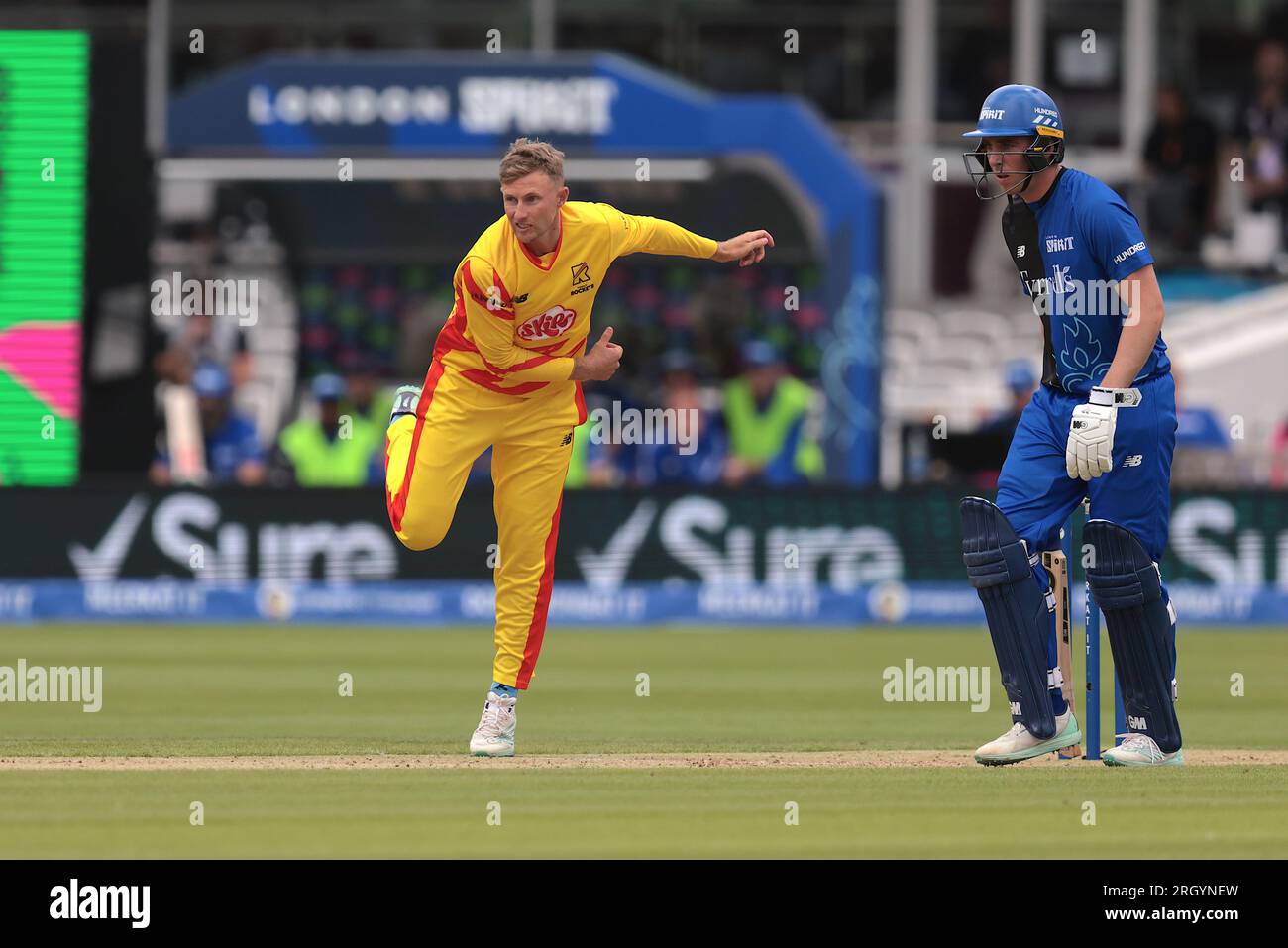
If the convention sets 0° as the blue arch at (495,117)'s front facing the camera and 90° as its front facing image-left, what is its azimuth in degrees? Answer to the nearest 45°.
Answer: approximately 0°

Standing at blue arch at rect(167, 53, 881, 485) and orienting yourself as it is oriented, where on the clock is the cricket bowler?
The cricket bowler is roughly at 12 o'clock from the blue arch.

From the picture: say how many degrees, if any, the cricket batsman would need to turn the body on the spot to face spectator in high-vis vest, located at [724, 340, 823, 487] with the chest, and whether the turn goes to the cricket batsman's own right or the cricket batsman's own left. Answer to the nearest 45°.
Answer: approximately 135° to the cricket batsman's own right

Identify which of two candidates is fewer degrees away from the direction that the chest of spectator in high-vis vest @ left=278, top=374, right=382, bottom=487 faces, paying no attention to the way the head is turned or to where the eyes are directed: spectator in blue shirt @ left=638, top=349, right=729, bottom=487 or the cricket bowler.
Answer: the cricket bowler

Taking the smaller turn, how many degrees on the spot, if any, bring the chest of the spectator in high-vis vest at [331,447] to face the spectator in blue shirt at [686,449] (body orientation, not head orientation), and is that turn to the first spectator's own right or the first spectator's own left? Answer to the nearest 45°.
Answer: approximately 90° to the first spectator's own left

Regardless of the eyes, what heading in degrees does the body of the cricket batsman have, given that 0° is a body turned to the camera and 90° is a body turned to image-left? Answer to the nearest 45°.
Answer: approximately 45°

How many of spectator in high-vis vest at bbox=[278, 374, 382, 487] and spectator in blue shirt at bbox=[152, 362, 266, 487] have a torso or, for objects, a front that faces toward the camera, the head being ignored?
2

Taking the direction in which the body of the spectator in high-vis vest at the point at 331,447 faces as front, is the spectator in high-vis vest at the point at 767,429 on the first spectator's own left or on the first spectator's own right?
on the first spectator's own left

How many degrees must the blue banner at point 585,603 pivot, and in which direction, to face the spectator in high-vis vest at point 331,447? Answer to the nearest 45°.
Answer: approximately 135° to its right

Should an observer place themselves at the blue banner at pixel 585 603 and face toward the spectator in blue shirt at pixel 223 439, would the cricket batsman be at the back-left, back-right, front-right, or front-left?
back-left

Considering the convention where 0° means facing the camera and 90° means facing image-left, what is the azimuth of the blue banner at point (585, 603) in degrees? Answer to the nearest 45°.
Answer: approximately 0°
